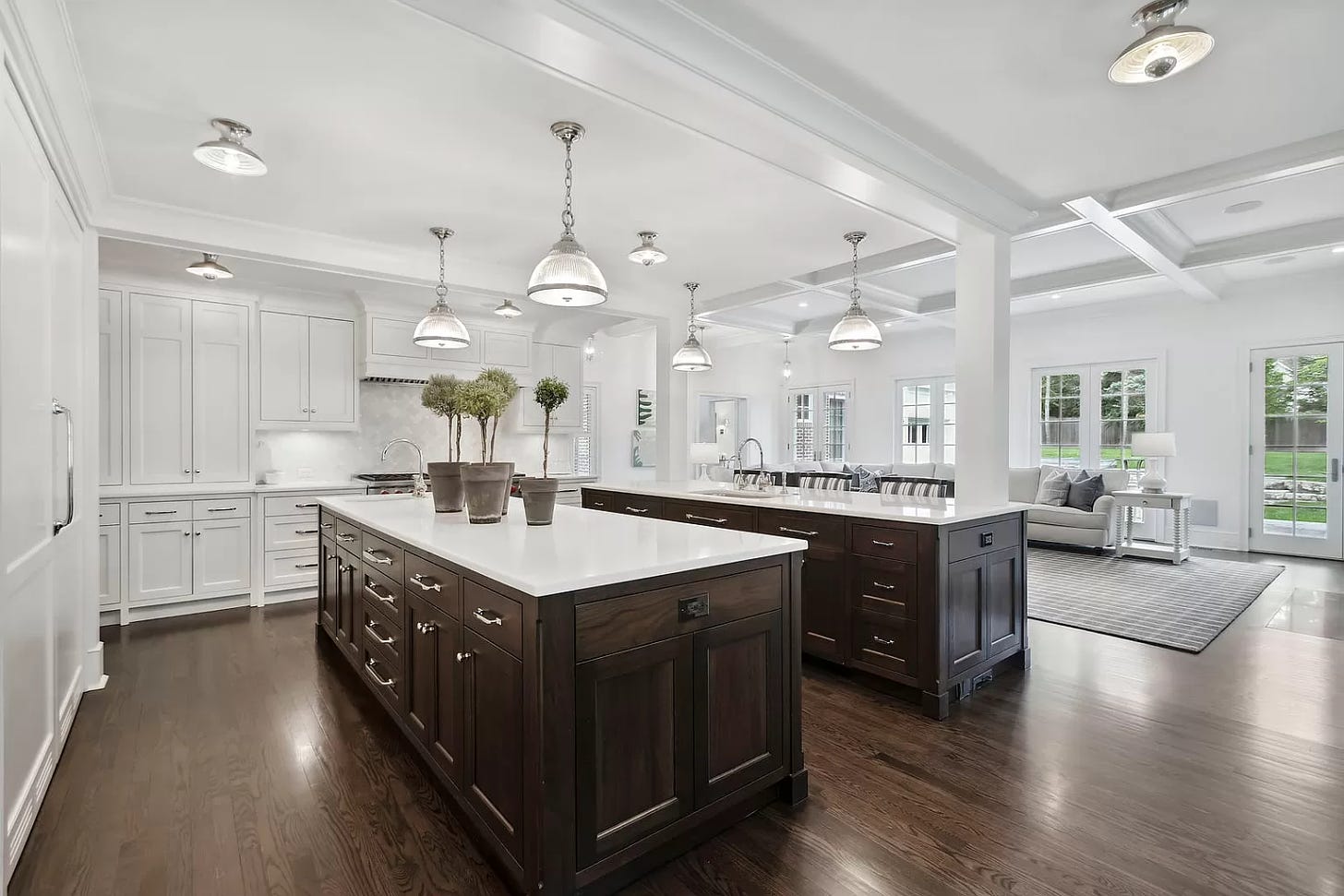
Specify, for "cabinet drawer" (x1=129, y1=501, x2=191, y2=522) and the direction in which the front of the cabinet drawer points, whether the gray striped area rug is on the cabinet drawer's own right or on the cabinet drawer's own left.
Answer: on the cabinet drawer's own left

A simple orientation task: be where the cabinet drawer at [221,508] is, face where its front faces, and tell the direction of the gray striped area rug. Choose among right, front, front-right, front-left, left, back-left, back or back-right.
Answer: front-left

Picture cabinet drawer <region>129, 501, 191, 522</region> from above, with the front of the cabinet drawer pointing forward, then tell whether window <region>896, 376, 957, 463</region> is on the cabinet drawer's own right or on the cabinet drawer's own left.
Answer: on the cabinet drawer's own left

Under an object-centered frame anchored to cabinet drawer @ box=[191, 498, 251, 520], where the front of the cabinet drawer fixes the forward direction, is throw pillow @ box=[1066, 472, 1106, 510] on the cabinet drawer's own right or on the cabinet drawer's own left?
on the cabinet drawer's own left

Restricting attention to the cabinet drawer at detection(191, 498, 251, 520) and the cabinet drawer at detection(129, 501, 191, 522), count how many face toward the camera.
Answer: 2

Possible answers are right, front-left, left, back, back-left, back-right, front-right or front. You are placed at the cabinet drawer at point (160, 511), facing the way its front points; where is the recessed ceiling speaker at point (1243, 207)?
front-left

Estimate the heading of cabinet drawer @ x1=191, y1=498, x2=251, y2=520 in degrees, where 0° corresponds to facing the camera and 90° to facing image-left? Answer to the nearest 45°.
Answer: approximately 0°
